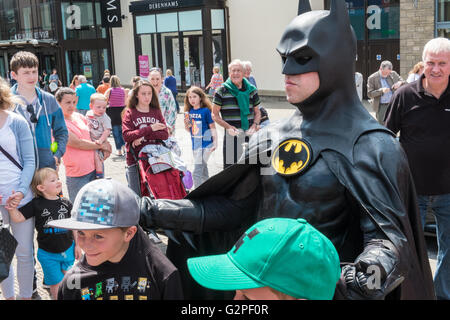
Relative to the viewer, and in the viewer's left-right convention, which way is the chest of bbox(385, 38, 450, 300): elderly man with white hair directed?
facing the viewer

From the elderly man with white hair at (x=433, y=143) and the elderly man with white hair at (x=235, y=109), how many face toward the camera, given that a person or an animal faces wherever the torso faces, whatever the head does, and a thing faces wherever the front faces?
2

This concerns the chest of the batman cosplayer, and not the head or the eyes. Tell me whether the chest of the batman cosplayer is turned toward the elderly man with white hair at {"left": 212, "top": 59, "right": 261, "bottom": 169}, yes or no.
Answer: no

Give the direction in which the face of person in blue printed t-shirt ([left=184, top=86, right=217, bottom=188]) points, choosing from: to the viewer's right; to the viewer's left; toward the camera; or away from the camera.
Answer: toward the camera

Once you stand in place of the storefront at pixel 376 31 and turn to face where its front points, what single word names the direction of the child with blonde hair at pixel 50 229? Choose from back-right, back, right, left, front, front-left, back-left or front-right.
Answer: front

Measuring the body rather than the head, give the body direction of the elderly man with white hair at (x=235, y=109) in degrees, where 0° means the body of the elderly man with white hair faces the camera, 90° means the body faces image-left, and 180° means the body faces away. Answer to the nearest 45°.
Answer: approximately 0°

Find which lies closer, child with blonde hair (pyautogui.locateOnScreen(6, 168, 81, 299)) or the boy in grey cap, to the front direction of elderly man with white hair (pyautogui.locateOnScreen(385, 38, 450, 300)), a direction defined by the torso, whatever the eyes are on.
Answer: the boy in grey cap

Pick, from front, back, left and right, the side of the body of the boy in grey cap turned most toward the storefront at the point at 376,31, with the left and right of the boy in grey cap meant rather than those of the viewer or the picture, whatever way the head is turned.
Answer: back

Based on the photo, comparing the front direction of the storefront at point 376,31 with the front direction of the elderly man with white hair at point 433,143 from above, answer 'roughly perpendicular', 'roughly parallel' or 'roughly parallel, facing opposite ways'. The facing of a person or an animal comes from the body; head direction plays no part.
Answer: roughly parallel

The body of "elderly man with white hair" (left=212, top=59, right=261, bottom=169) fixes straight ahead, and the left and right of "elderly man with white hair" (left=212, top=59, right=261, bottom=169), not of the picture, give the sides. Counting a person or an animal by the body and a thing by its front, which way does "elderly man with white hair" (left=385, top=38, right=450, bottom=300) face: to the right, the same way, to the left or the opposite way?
the same way

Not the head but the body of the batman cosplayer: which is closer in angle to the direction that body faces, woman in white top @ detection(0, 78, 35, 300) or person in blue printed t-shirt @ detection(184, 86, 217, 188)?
the woman in white top

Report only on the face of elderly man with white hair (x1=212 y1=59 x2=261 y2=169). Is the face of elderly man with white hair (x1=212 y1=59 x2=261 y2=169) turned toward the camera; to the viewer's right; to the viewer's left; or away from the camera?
toward the camera

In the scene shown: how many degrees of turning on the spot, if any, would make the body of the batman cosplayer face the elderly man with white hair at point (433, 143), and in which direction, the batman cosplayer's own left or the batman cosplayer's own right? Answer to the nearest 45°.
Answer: approximately 180°

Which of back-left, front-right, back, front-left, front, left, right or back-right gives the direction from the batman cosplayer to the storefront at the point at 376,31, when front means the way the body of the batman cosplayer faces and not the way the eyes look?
back-right

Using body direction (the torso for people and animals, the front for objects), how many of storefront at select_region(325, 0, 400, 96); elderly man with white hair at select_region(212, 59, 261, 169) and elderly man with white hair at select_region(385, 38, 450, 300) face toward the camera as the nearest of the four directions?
3

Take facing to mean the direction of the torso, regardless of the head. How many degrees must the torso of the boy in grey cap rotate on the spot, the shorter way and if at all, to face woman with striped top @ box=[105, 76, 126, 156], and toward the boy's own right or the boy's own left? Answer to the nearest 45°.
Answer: approximately 135° to the boy's own right

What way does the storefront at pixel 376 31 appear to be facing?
toward the camera
